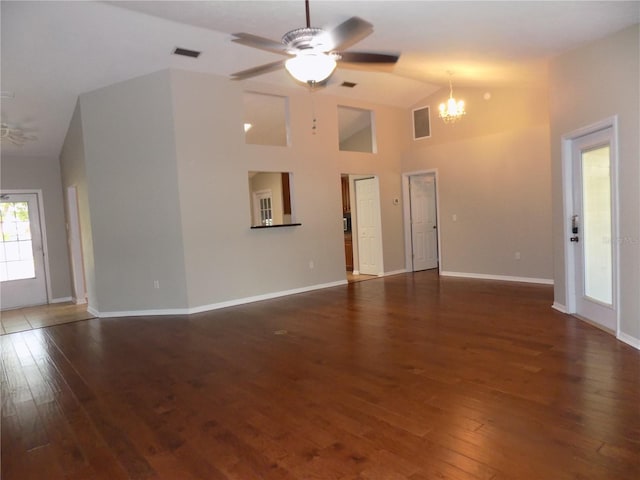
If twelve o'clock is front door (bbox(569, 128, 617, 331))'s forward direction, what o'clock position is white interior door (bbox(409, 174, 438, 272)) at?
The white interior door is roughly at 3 o'clock from the front door.

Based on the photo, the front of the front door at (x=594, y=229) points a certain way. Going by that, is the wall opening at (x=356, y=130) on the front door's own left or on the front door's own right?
on the front door's own right

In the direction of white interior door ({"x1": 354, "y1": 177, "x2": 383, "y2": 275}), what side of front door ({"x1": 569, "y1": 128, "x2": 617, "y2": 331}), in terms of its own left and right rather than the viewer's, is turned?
right

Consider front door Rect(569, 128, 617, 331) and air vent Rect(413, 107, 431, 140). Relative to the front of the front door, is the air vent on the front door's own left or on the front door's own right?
on the front door's own right

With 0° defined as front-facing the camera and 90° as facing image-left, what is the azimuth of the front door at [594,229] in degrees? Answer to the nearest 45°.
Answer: approximately 45°

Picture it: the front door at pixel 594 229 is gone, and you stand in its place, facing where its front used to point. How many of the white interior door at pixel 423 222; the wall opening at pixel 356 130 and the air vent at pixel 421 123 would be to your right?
3

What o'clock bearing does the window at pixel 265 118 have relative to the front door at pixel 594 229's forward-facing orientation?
The window is roughly at 2 o'clock from the front door.

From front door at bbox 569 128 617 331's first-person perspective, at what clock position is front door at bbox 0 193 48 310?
front door at bbox 0 193 48 310 is roughly at 1 o'clock from front door at bbox 569 128 617 331.
